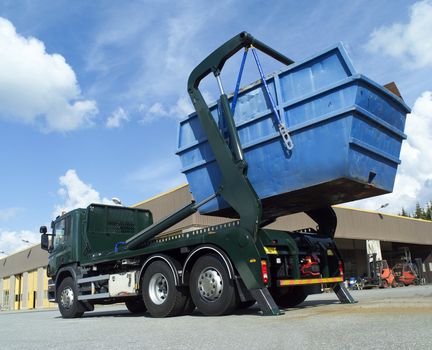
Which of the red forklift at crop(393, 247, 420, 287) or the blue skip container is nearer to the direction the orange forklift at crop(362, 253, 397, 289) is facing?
the blue skip container

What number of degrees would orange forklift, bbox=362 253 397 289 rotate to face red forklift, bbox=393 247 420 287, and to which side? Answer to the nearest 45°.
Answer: approximately 180°

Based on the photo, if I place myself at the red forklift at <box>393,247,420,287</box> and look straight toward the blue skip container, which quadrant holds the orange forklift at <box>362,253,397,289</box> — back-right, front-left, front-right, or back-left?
front-right

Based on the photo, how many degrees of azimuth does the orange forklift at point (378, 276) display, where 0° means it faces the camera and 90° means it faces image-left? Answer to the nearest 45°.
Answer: approximately 45°

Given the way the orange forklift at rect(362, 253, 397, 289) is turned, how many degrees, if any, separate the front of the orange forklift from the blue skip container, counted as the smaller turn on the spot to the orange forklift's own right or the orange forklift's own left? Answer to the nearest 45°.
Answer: approximately 45° to the orange forklift's own left
